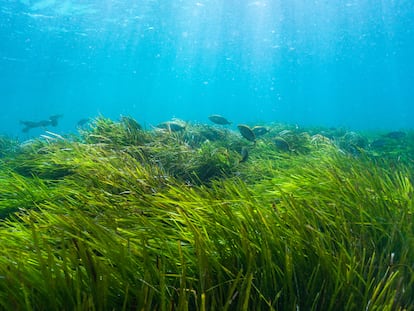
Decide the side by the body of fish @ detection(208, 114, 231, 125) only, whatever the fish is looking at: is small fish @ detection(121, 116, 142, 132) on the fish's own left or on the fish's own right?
on the fish's own left

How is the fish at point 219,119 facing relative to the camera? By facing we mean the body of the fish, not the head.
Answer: to the viewer's left
